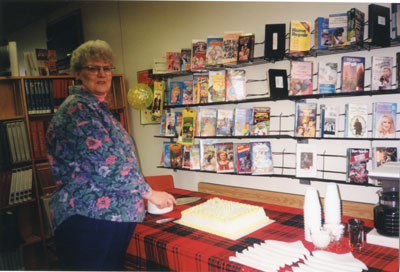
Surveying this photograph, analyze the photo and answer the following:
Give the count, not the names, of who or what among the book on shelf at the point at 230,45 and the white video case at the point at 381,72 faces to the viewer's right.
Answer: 0

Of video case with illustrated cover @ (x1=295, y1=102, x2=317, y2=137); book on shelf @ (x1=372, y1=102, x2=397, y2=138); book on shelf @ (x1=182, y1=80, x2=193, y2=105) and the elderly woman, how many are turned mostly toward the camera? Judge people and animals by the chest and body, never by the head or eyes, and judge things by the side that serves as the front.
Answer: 3

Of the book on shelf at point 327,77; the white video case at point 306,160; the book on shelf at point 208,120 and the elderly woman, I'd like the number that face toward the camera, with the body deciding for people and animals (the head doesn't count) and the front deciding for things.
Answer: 3

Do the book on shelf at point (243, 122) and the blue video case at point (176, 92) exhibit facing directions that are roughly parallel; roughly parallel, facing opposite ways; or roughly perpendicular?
roughly parallel

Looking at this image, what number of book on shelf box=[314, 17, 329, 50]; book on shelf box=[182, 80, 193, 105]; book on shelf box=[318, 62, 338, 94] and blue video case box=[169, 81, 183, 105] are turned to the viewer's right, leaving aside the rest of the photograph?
0

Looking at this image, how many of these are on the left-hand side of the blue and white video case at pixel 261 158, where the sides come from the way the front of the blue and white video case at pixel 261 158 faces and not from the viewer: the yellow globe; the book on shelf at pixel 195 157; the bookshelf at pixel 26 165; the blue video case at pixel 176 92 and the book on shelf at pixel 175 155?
0

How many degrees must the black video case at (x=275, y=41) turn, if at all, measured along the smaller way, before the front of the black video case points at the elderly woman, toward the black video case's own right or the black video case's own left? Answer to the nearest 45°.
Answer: approximately 45° to the black video case's own right

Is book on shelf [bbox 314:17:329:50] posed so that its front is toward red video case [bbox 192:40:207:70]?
no

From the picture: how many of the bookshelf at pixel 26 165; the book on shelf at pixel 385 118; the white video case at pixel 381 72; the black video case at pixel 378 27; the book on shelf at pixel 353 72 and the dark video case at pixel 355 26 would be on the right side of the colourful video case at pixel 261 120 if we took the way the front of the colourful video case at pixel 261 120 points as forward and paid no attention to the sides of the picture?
1

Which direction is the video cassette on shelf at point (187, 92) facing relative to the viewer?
toward the camera

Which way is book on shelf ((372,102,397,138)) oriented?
toward the camera

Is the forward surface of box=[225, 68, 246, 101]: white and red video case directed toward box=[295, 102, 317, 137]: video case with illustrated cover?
no
